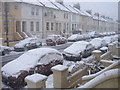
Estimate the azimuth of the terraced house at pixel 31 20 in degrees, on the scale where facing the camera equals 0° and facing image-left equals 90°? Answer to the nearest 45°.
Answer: approximately 315°

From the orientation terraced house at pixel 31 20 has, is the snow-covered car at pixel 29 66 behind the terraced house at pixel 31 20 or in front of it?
in front

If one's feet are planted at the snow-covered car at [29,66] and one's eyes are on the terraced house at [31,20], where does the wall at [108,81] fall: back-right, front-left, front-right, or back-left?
back-right

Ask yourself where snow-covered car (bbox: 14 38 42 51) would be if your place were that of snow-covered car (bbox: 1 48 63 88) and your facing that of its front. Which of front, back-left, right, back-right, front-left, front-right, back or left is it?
back-right

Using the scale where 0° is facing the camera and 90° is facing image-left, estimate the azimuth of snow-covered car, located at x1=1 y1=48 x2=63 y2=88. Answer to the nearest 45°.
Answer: approximately 45°

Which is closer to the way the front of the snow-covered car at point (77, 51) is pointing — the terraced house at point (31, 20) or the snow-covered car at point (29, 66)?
the snow-covered car

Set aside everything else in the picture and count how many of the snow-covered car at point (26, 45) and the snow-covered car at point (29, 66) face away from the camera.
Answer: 0

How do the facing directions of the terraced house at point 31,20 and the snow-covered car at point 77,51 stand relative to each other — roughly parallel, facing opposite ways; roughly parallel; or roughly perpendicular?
roughly perpendicular

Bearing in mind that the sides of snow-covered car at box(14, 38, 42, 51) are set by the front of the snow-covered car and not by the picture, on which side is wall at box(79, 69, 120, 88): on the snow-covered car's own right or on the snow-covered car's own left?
on the snow-covered car's own left

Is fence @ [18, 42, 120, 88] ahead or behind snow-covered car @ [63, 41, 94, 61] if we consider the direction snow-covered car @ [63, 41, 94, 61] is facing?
ahead
